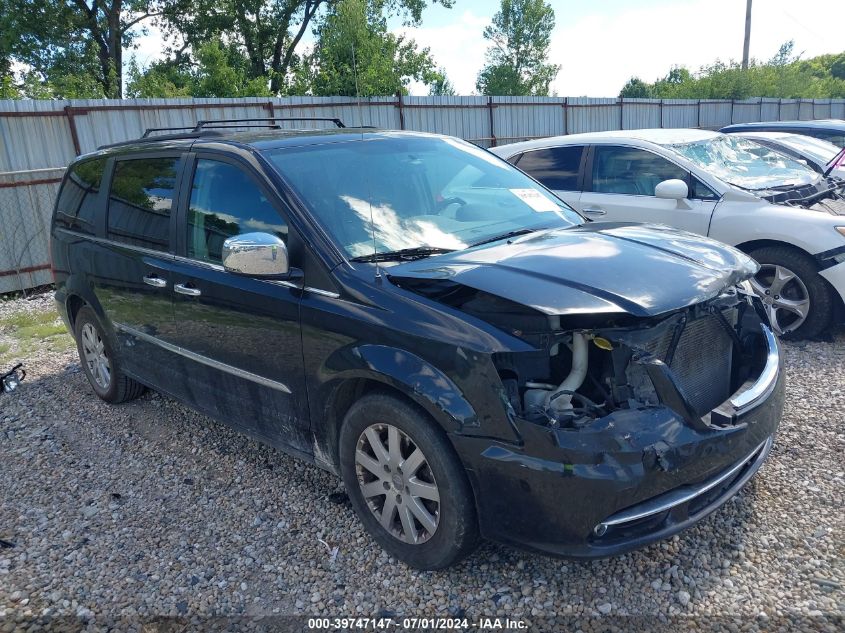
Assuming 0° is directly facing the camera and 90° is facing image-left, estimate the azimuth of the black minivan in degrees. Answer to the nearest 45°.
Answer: approximately 315°

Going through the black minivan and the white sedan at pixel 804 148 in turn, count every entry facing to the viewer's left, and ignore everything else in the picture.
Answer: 0

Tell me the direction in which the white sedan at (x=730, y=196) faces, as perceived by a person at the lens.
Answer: facing the viewer and to the right of the viewer

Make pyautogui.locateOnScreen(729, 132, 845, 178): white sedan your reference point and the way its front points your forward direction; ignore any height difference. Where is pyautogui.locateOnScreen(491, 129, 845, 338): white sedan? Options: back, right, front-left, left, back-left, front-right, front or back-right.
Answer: front-right

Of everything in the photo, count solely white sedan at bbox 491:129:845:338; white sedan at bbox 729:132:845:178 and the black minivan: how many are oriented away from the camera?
0

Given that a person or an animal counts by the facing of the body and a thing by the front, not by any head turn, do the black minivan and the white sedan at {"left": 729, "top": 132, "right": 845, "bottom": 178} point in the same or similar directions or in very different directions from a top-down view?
same or similar directions

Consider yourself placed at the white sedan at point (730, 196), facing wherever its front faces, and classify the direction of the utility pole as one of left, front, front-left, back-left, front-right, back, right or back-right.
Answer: back-left

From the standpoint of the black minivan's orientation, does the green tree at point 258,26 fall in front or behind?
behind

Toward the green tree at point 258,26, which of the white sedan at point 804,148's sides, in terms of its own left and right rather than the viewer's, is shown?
back

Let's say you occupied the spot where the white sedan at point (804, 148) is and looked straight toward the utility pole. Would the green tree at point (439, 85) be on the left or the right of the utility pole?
left

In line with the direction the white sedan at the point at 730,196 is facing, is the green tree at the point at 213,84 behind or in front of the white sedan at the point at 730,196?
behind

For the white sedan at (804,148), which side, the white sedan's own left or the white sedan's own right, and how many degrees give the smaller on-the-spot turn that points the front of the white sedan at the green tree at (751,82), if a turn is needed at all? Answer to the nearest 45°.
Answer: approximately 135° to the white sedan's own left

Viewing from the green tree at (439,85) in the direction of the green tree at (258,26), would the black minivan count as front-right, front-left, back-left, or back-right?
front-left
